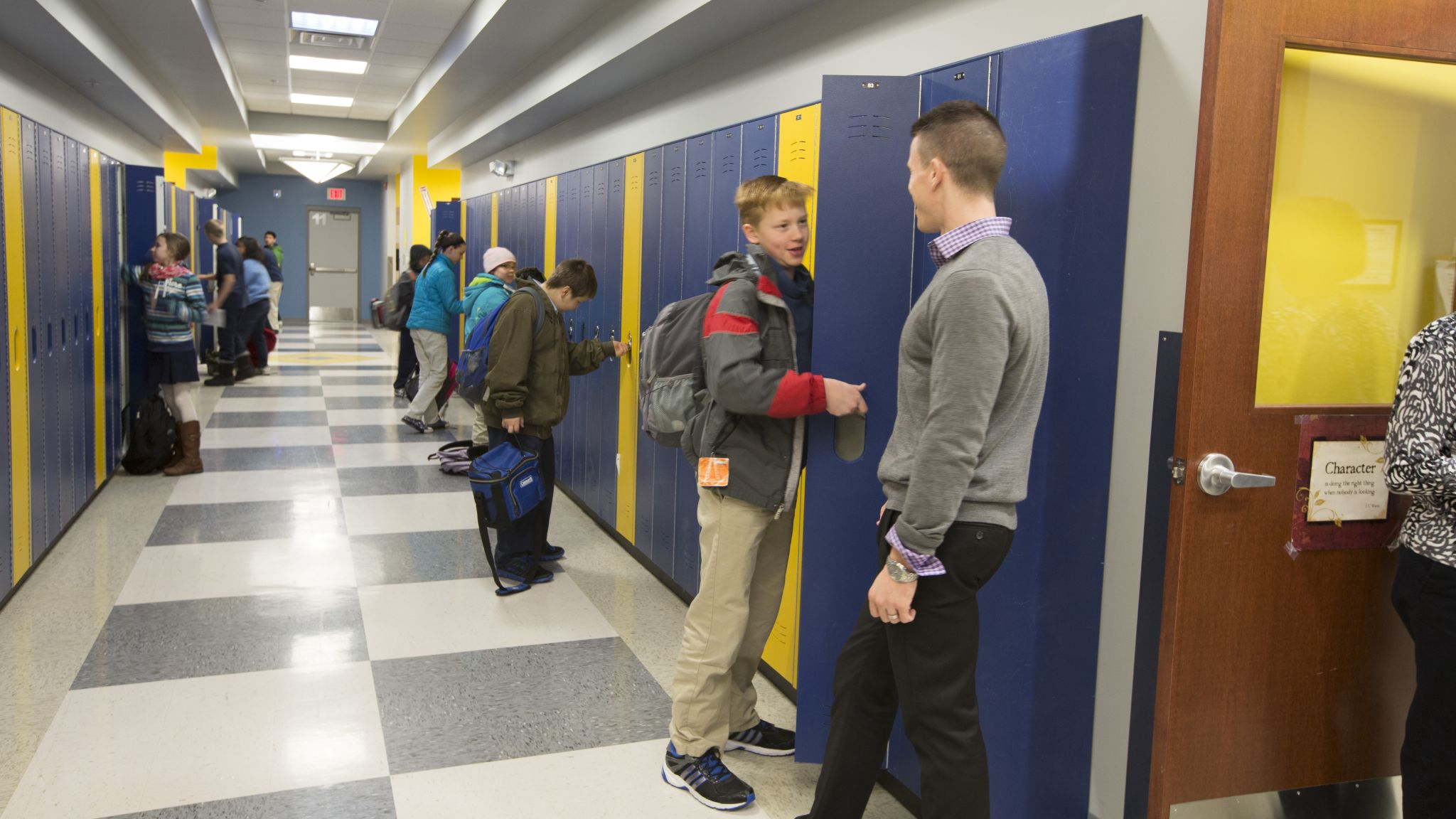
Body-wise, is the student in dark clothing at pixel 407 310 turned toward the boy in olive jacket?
no

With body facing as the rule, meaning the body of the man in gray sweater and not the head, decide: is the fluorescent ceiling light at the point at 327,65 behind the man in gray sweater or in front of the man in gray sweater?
in front

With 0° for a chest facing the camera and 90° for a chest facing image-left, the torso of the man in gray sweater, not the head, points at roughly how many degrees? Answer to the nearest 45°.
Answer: approximately 135°

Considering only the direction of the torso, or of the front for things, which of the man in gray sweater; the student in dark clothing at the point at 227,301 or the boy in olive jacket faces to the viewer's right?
the boy in olive jacket

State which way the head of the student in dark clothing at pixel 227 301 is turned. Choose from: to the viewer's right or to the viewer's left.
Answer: to the viewer's left

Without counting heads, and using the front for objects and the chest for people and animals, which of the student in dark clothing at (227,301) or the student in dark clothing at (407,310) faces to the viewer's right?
the student in dark clothing at (407,310)

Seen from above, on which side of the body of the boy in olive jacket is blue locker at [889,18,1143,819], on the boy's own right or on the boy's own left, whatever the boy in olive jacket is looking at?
on the boy's own right

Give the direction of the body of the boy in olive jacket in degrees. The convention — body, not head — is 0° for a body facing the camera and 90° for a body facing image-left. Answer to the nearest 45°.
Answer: approximately 270°

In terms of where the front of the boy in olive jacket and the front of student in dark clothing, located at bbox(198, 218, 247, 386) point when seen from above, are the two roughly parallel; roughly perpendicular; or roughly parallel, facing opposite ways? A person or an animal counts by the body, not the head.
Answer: roughly parallel, facing opposite ways

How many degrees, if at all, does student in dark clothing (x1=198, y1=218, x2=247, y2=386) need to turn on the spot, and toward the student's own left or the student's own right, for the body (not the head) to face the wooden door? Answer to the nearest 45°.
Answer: approximately 90° to the student's own left

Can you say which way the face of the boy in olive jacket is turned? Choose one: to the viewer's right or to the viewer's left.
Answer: to the viewer's right

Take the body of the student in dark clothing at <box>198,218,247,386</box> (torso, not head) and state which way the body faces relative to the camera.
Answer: to the viewer's left

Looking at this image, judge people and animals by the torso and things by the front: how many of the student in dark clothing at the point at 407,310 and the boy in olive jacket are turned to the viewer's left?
0

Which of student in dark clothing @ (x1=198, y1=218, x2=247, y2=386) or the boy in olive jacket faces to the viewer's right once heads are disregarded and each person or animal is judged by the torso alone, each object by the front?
the boy in olive jacket

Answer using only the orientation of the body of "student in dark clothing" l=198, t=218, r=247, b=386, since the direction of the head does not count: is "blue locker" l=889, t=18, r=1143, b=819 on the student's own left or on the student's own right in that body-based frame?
on the student's own left

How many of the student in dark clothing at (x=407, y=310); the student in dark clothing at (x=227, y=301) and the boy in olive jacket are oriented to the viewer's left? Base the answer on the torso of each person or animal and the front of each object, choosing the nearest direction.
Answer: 1

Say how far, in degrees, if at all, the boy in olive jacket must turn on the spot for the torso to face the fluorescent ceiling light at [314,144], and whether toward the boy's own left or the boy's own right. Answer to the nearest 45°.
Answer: approximately 90° to the boy's own left

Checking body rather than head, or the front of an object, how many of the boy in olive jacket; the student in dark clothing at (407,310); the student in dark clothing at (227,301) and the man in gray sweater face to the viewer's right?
2

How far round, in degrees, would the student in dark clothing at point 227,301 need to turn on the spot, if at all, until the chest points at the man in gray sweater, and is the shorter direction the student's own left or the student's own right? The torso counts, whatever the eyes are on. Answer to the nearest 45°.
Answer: approximately 90° to the student's own left

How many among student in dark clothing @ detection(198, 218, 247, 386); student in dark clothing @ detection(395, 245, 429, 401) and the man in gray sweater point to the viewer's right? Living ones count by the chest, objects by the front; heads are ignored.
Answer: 1
